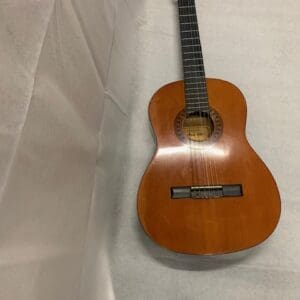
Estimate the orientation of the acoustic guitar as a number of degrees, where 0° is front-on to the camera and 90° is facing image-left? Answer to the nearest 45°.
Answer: approximately 0°
